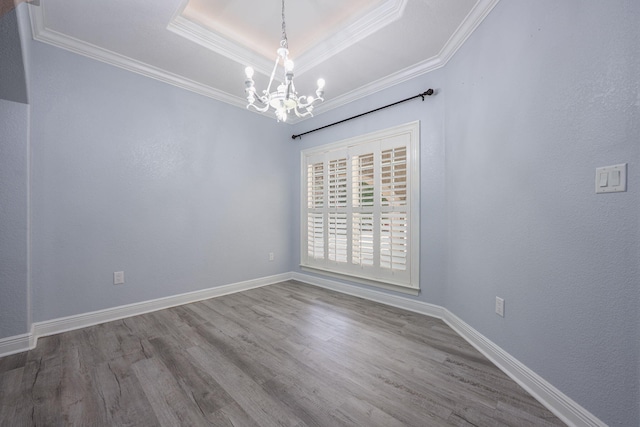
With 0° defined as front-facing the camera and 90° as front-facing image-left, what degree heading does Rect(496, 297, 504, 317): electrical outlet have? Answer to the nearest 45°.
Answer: approximately 45°

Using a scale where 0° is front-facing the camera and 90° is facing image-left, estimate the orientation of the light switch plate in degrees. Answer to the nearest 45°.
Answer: approximately 45°

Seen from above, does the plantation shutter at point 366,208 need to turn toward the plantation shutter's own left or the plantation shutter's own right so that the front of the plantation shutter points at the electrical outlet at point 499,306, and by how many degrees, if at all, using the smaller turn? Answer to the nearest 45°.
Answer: approximately 90° to the plantation shutter's own left

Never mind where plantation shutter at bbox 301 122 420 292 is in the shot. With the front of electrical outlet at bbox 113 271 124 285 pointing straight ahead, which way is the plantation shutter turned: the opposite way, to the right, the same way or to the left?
to the right

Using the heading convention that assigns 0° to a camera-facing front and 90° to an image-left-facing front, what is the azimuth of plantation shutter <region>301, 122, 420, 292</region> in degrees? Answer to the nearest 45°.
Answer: approximately 45°

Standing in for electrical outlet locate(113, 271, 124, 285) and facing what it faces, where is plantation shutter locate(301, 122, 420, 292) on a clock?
The plantation shutter is roughly at 10 o'clock from the electrical outlet.

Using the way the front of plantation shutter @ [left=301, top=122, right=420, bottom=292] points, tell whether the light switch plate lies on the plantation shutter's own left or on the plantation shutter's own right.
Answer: on the plantation shutter's own left

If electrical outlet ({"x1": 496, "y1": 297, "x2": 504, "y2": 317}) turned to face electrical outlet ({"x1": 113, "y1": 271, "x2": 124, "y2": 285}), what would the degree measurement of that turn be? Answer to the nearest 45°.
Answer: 0° — it already faces it
